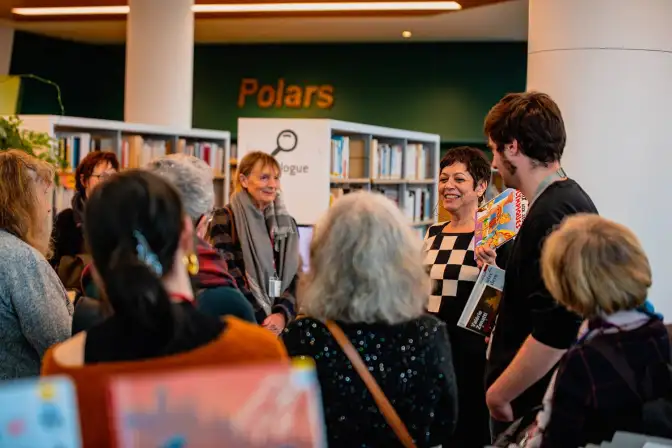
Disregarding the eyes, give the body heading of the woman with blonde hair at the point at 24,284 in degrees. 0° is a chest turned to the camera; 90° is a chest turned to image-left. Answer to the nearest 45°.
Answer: approximately 225°

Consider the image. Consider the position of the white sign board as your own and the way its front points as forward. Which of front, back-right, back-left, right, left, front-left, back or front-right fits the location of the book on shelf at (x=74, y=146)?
right

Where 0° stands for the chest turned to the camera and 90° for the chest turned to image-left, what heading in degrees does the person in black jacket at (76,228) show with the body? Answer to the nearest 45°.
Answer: approximately 315°

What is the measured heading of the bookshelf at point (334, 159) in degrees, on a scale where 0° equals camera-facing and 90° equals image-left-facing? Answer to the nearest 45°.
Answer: approximately 315°

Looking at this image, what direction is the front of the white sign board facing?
toward the camera

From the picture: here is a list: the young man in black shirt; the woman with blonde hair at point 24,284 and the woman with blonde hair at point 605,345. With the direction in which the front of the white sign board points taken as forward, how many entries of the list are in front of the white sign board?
3

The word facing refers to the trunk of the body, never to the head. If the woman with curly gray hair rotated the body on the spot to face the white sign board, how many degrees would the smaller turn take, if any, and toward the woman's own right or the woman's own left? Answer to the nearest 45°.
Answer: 0° — they already face it

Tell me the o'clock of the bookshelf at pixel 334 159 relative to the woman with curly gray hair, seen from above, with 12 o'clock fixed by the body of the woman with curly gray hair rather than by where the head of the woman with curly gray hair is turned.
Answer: The bookshelf is roughly at 12 o'clock from the woman with curly gray hair.

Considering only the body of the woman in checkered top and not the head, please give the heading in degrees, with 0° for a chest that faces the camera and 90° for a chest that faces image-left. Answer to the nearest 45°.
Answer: approximately 45°

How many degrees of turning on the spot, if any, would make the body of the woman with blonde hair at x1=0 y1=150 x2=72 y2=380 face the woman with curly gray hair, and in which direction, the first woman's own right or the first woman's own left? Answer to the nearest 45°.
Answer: approximately 90° to the first woman's own right

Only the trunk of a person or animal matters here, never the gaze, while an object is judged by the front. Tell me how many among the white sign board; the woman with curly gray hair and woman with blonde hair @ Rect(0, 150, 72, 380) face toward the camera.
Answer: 1

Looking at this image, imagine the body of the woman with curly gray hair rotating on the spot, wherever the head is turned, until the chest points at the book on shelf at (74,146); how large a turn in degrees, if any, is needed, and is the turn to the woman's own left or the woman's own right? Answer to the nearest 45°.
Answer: approximately 45° to the woman's own left

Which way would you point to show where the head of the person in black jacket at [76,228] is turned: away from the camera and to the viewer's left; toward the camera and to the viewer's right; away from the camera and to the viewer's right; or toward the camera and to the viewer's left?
toward the camera and to the viewer's right

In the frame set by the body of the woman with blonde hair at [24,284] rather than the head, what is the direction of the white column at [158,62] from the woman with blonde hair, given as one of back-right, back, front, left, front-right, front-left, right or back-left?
front-left

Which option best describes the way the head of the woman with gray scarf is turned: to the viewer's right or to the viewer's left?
to the viewer's right
